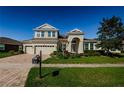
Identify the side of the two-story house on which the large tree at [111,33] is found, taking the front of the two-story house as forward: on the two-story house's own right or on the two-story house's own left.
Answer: on the two-story house's own left

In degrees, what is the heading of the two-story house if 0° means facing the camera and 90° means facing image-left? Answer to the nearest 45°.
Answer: approximately 0°
